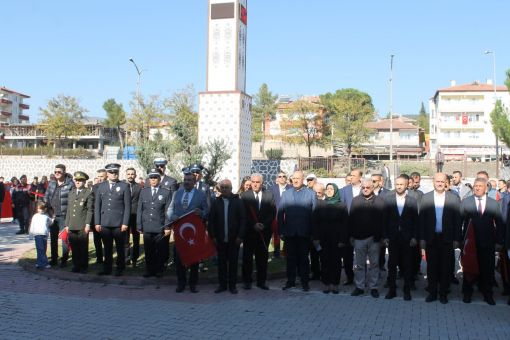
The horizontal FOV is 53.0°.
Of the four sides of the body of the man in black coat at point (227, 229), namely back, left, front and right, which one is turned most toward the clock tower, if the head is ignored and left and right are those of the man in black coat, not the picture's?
back

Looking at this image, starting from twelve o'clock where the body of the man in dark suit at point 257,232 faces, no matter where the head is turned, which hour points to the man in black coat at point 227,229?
The man in black coat is roughly at 2 o'clock from the man in dark suit.

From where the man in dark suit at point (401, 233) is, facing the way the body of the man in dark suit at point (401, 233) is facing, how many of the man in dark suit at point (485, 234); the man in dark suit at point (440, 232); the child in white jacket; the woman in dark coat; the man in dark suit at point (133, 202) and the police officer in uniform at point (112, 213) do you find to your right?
4

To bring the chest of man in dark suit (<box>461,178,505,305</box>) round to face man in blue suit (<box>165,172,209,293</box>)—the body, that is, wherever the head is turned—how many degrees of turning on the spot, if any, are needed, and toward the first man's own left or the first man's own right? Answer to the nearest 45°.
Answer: approximately 90° to the first man's own right

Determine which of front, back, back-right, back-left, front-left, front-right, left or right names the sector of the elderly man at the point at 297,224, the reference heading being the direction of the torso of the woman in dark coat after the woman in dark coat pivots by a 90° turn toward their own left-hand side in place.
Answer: back

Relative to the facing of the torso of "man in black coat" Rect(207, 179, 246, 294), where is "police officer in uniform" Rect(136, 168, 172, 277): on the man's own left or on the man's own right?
on the man's own right

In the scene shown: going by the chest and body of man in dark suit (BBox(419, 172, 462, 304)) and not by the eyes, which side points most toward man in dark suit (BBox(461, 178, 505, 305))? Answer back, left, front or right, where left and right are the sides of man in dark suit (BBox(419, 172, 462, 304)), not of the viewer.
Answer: left

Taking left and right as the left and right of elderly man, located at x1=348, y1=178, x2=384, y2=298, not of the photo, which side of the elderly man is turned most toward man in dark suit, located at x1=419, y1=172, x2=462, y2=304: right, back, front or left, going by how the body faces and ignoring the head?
left

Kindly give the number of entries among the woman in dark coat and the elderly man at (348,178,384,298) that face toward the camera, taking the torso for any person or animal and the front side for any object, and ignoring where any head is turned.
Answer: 2

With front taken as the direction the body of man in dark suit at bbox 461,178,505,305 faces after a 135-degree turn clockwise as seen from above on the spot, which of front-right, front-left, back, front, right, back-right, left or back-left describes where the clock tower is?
front
